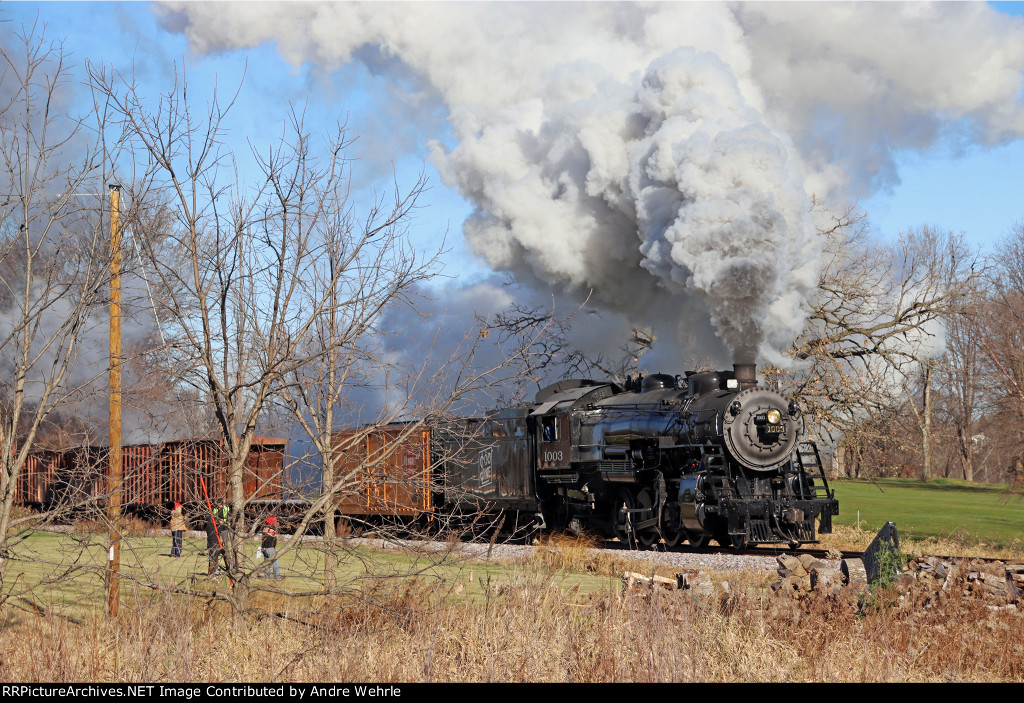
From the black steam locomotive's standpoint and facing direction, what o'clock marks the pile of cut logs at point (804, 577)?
The pile of cut logs is roughly at 1 o'clock from the black steam locomotive.

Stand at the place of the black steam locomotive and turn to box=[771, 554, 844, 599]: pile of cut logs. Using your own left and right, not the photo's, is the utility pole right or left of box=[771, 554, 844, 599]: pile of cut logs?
right

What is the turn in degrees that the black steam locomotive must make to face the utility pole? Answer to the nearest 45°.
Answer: approximately 90° to its right

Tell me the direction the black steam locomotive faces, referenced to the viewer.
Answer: facing the viewer and to the right of the viewer

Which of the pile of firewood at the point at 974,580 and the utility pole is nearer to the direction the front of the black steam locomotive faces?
the pile of firewood

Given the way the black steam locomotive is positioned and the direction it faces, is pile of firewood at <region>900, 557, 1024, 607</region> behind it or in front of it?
in front

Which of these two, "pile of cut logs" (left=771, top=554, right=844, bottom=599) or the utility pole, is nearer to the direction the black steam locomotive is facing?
the pile of cut logs
